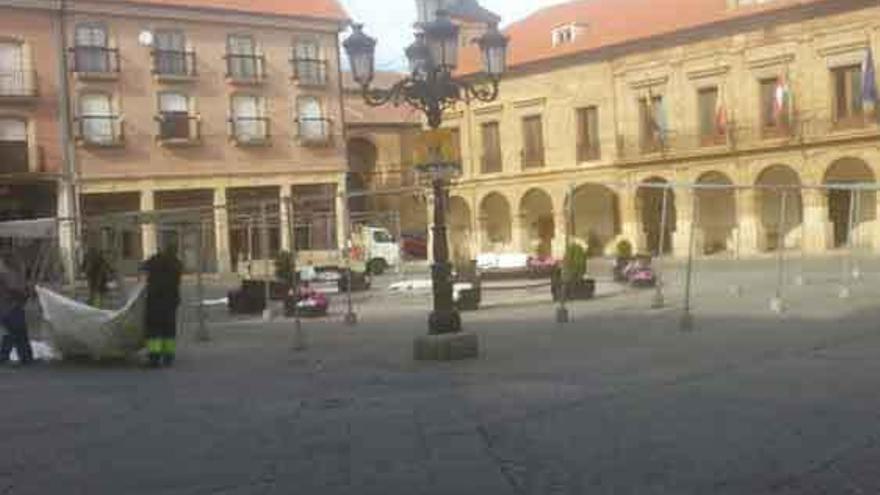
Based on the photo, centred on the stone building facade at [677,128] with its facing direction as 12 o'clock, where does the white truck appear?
The white truck is roughly at 1 o'clock from the stone building facade.

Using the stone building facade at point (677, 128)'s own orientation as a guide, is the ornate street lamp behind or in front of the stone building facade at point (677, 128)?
in front

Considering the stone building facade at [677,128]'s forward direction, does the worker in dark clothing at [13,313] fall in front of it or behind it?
in front

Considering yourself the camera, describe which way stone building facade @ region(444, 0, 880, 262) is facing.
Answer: facing the viewer and to the left of the viewer

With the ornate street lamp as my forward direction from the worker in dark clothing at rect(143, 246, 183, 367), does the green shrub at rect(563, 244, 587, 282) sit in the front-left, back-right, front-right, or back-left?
front-left

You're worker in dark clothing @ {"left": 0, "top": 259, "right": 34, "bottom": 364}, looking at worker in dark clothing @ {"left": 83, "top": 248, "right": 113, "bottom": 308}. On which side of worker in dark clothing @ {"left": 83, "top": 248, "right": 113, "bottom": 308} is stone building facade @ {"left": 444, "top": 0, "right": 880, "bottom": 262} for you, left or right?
right

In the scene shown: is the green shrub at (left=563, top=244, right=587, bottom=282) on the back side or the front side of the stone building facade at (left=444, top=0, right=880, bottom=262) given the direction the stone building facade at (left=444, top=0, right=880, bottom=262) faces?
on the front side
